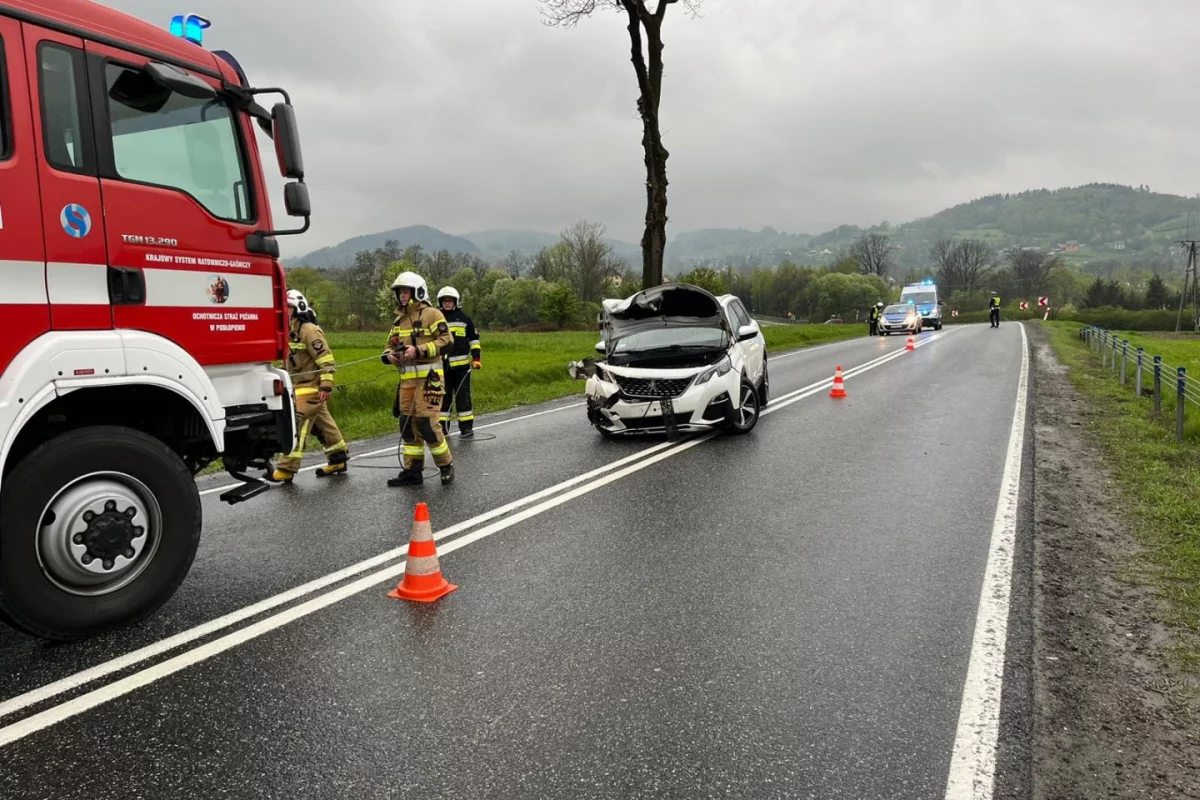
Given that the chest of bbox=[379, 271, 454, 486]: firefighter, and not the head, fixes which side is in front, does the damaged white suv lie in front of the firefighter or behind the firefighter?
behind

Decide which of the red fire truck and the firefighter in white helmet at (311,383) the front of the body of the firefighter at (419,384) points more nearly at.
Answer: the red fire truck

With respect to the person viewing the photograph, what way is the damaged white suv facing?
facing the viewer and to the left of the viewer

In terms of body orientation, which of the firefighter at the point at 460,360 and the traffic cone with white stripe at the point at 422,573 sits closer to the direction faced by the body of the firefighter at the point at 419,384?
the traffic cone with white stripe

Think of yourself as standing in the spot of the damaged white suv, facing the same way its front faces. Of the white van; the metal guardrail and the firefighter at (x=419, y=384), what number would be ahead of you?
1

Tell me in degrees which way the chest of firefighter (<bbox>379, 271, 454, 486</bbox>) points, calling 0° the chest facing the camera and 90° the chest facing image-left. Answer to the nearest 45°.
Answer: approximately 45°

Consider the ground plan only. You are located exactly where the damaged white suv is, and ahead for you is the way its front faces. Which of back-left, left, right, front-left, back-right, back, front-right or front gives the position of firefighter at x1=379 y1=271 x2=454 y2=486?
front

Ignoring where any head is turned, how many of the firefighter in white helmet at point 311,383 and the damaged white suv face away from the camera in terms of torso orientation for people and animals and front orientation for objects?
0
